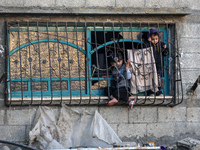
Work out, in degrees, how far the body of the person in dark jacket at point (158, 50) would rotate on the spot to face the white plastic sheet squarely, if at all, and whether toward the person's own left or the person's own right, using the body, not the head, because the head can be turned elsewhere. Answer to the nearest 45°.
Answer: approximately 45° to the person's own right

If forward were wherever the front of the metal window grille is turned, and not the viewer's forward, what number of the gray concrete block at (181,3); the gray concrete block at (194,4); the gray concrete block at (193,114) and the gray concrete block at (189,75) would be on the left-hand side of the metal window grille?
4

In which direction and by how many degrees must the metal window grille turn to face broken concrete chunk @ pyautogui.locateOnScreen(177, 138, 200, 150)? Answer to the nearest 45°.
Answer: approximately 90° to its left

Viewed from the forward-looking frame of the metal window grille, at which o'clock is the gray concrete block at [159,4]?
The gray concrete block is roughly at 9 o'clock from the metal window grille.

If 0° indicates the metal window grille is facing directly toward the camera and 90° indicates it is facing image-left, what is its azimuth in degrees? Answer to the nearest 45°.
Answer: approximately 0°

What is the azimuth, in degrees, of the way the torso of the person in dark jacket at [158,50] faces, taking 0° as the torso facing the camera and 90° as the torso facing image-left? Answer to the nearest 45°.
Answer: approximately 0°

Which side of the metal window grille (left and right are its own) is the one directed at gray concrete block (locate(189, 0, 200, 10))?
left

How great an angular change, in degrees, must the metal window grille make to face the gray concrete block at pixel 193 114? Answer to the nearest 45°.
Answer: approximately 90° to its left
